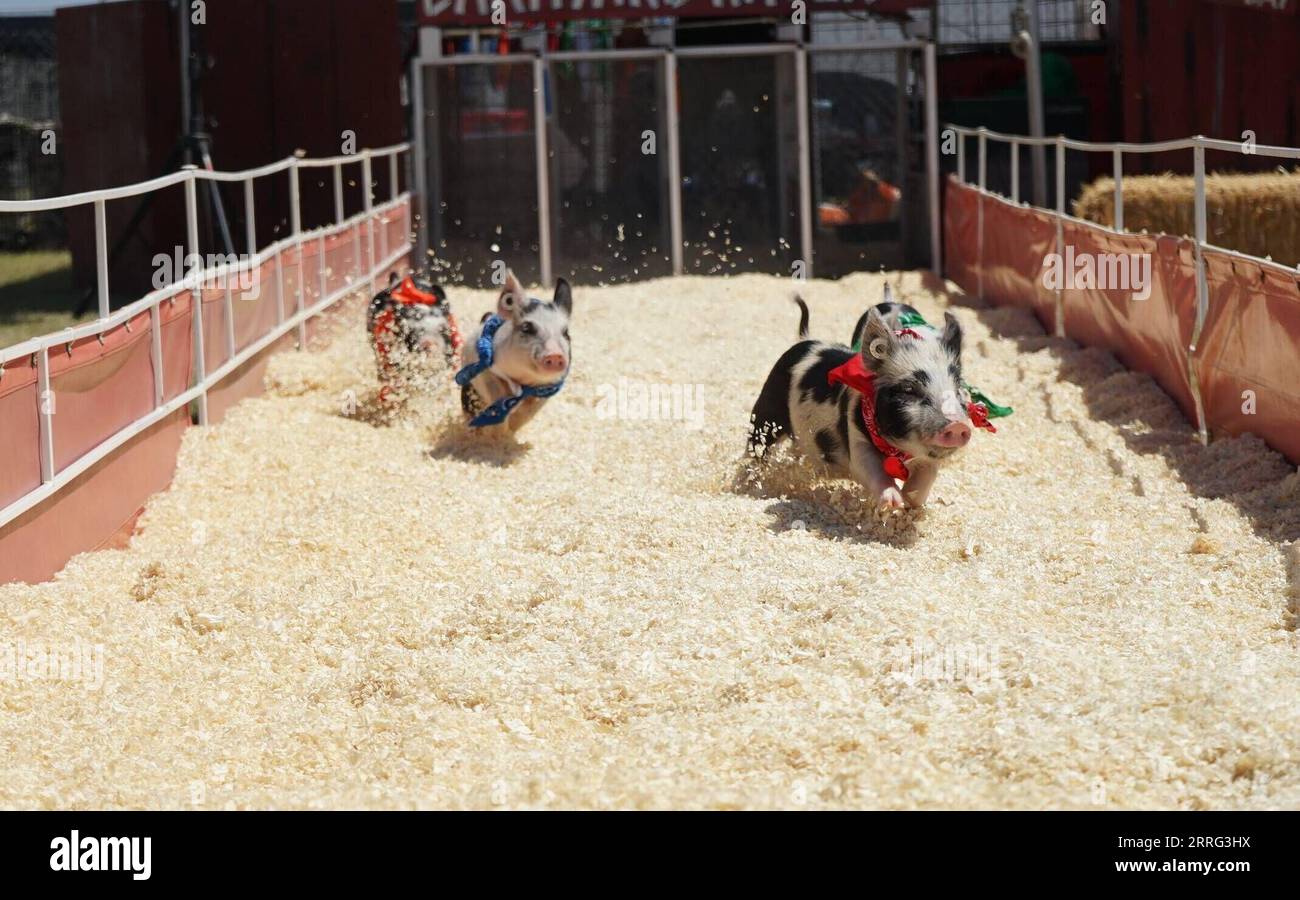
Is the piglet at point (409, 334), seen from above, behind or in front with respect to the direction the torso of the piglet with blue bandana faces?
behind

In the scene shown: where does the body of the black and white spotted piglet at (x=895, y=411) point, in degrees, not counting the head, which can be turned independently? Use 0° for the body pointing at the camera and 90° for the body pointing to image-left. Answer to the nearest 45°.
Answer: approximately 315°

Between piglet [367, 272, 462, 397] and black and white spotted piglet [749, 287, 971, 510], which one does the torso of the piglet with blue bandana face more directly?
the black and white spotted piglet

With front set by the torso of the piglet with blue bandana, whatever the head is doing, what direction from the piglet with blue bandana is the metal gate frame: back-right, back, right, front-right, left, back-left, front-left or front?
back-left

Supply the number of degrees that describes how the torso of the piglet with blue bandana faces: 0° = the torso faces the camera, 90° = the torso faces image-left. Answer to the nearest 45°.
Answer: approximately 315°

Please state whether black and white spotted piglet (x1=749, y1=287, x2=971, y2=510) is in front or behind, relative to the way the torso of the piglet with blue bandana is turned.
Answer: in front

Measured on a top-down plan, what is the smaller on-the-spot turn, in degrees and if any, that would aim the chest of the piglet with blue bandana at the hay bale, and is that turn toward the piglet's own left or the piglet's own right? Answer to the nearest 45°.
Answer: approximately 90° to the piglet's own left

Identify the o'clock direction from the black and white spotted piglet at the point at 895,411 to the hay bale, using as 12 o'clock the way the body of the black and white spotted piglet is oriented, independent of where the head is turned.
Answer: The hay bale is roughly at 8 o'clock from the black and white spotted piglet.

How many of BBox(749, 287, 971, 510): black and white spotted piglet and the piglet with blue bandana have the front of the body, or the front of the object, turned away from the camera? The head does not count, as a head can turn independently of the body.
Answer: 0

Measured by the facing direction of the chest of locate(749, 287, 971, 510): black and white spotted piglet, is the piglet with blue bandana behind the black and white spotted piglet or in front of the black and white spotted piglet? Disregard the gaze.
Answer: behind
